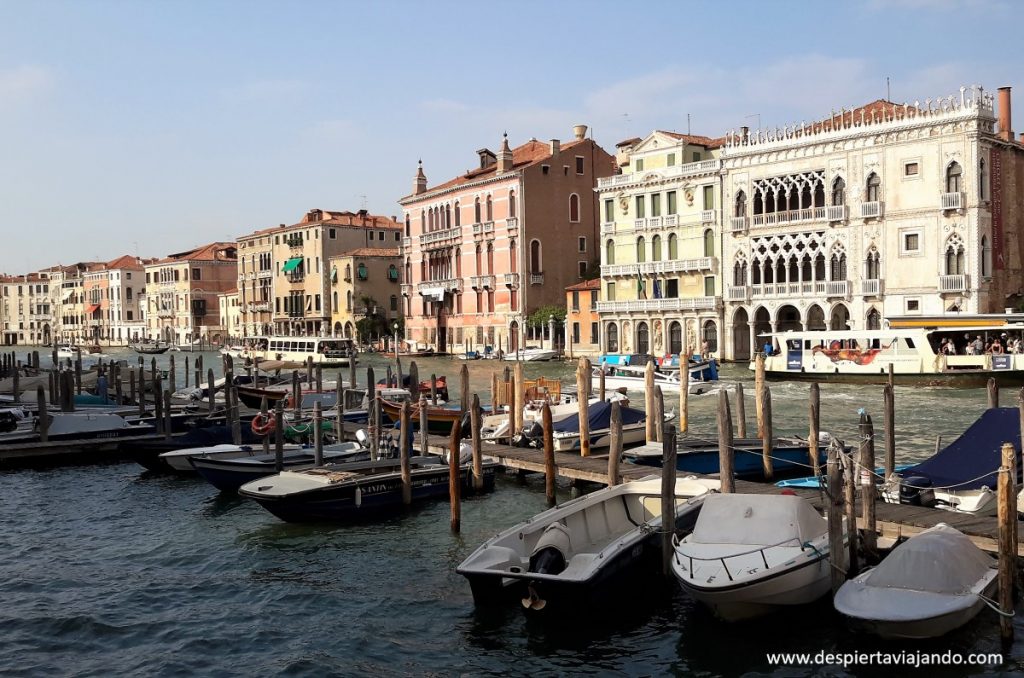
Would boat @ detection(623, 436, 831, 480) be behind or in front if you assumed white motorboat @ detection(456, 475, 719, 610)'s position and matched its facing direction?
in front

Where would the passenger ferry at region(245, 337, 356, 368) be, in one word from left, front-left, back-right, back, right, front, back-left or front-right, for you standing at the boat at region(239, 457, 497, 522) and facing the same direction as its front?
back-right

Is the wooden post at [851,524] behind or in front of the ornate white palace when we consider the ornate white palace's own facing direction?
in front

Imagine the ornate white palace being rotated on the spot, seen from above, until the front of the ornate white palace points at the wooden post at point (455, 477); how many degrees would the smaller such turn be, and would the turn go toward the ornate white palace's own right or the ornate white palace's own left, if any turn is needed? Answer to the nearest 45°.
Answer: approximately 45° to the ornate white palace's own left

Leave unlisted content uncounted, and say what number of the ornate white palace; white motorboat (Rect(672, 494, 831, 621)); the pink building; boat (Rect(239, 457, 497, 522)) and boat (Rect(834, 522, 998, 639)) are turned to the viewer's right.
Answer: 0

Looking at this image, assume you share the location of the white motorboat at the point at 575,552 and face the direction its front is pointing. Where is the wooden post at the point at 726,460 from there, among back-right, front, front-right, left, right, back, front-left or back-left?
front

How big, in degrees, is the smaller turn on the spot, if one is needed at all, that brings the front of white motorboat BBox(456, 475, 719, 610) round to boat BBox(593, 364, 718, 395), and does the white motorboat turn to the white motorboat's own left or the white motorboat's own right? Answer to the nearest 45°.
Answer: approximately 45° to the white motorboat's own left

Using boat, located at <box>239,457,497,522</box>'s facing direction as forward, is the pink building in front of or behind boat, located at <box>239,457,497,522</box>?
behind

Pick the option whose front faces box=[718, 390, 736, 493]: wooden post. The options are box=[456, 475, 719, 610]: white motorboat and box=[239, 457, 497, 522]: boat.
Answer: the white motorboat

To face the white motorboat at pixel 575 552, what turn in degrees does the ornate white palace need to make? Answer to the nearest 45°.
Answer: approximately 45° to its left

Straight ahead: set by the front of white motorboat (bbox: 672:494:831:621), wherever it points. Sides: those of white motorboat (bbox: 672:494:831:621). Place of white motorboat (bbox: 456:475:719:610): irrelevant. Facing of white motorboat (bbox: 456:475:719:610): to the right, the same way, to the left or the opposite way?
the opposite way

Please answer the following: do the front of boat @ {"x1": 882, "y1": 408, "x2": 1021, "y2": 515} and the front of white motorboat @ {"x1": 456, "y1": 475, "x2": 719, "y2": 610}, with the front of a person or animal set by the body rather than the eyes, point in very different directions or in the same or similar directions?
same or similar directions

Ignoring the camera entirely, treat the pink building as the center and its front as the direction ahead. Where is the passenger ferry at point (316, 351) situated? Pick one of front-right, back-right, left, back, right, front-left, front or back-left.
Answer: front-right

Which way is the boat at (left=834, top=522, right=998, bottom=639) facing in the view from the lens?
facing the viewer and to the left of the viewer
